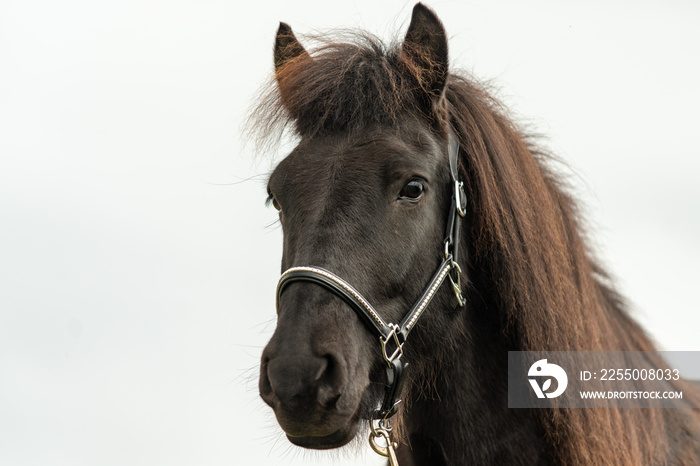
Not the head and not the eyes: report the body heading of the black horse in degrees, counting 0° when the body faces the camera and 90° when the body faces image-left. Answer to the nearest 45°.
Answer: approximately 45°
